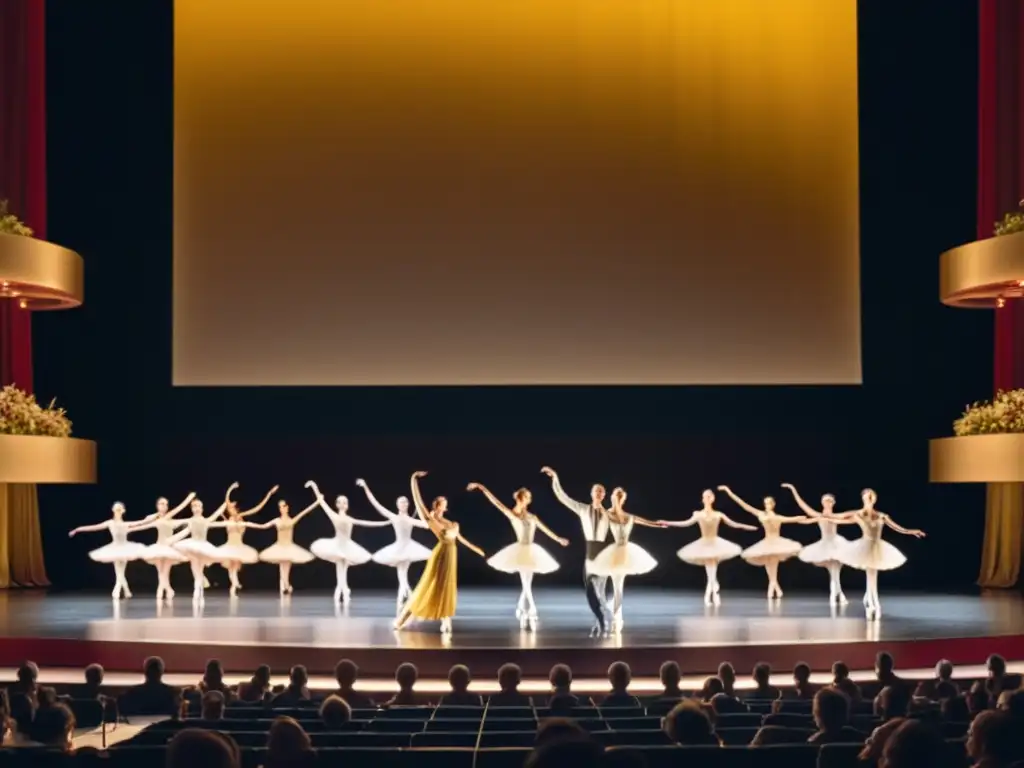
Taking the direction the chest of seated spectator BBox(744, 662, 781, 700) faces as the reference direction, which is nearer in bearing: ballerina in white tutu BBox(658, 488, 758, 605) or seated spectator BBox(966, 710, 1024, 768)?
the ballerina in white tutu

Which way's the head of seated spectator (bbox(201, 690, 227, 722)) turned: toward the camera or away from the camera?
away from the camera

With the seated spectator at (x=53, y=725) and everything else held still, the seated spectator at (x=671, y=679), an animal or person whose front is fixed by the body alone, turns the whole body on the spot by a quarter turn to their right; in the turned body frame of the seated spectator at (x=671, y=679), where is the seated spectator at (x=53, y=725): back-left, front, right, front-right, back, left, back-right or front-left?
back-right

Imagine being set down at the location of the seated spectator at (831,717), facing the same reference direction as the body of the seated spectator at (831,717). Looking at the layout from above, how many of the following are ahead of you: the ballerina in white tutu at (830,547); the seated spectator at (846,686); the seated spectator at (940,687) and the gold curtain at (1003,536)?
4

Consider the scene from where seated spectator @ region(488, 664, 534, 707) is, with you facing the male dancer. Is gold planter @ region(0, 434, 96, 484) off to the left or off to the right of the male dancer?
left

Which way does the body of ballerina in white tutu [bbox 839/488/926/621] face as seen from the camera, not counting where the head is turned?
toward the camera

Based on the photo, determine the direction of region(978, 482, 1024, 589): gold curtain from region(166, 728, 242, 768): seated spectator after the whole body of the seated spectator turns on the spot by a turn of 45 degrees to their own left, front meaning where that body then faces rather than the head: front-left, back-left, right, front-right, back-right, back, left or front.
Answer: right

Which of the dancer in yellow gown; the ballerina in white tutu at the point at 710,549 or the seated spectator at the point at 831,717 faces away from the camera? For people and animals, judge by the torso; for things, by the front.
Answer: the seated spectator

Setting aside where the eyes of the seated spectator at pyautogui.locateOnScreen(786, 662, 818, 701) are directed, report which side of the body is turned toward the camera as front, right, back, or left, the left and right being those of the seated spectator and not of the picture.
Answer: back

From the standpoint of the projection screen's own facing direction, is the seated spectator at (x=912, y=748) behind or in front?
in front

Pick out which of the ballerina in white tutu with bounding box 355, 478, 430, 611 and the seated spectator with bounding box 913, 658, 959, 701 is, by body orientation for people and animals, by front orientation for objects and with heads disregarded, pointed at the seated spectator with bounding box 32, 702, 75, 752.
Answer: the ballerina in white tutu

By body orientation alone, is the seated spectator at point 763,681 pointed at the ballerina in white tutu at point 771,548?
yes

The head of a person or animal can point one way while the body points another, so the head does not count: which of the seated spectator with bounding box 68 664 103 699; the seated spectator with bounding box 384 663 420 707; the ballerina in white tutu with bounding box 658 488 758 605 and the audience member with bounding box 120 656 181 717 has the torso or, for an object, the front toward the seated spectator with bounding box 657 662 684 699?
the ballerina in white tutu

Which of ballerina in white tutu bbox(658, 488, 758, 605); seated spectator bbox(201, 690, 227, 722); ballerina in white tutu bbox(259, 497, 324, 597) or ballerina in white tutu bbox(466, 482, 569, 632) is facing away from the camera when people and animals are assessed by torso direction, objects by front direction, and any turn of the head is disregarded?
the seated spectator

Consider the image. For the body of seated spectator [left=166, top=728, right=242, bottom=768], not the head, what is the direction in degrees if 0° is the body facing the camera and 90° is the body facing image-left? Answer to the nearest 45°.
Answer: approximately 180°

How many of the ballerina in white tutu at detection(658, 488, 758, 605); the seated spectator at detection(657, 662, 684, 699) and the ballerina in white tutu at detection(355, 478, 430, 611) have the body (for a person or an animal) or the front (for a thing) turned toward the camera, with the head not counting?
2

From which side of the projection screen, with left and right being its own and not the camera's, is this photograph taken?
front

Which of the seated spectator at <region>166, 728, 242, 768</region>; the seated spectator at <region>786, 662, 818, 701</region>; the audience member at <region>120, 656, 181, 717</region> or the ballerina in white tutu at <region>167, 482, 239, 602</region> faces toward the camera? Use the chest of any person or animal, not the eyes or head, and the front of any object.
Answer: the ballerina in white tutu

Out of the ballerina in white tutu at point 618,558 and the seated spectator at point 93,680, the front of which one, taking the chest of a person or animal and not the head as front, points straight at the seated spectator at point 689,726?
the ballerina in white tutu

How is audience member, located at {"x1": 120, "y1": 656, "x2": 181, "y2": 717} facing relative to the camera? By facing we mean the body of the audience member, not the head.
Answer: away from the camera
